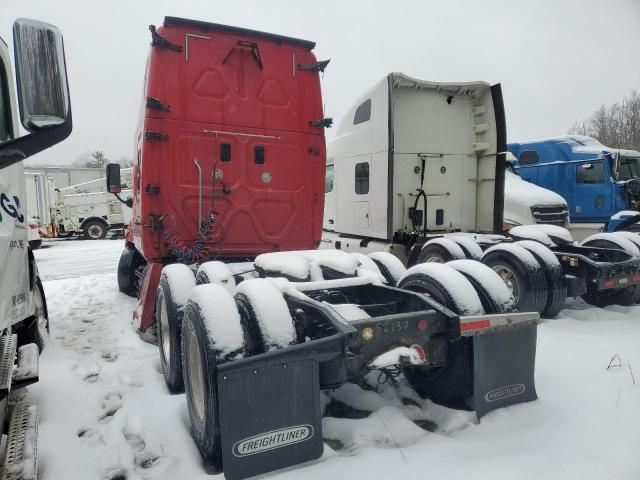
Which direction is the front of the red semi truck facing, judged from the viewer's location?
facing away from the viewer and to the left of the viewer

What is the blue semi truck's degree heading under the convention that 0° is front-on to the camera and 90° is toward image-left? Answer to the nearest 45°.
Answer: approximately 315°

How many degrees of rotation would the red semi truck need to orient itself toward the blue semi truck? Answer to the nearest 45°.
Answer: approximately 90° to its right

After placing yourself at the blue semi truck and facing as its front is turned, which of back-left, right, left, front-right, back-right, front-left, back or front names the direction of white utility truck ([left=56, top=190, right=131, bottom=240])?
back-right

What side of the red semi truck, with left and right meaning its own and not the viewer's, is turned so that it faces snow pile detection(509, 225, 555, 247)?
right
